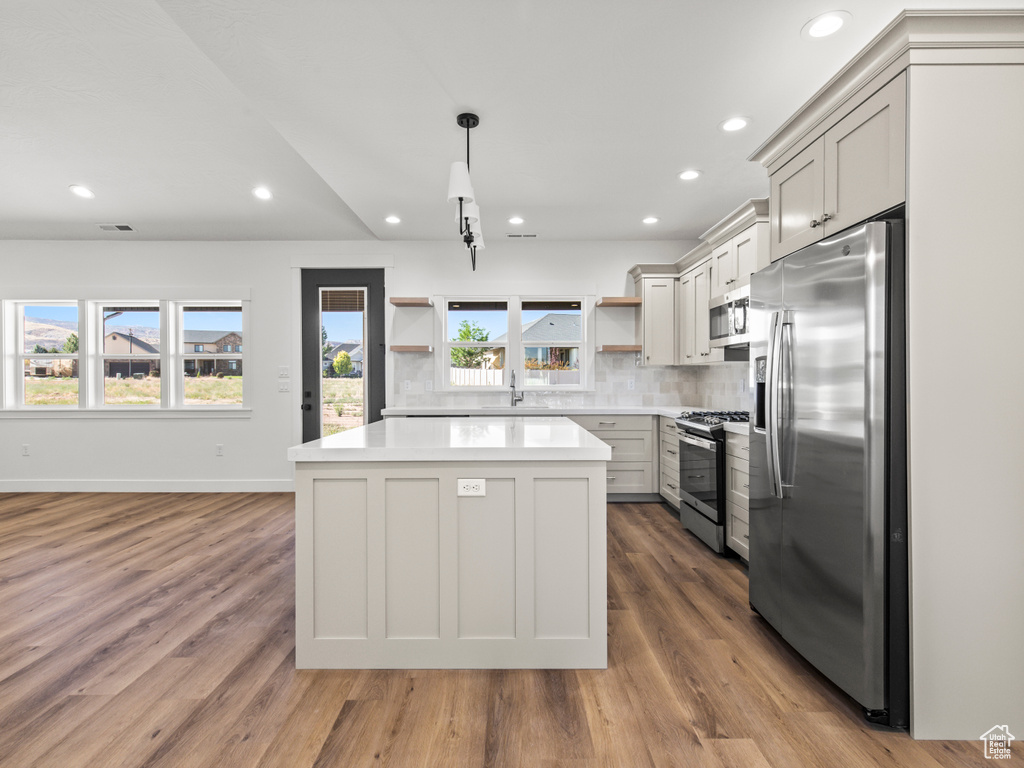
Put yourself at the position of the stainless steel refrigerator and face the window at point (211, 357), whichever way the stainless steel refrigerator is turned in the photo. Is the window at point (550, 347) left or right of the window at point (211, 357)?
right

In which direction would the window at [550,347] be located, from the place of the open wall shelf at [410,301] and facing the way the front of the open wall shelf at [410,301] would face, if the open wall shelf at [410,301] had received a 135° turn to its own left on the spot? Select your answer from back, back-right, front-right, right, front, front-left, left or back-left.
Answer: front-right

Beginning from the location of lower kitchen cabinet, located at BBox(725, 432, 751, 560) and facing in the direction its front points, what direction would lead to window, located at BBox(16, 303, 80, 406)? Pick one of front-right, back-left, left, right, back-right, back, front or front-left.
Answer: front-right

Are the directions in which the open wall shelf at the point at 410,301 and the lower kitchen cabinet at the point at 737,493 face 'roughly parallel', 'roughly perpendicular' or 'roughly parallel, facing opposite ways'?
roughly perpendicular

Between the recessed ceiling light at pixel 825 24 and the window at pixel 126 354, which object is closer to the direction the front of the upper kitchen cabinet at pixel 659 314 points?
the recessed ceiling light

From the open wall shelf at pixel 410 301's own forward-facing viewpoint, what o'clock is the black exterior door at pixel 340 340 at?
The black exterior door is roughly at 4 o'clock from the open wall shelf.

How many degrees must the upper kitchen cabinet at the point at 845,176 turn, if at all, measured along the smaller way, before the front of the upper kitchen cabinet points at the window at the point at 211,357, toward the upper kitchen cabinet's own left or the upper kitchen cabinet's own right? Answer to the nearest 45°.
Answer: approximately 45° to the upper kitchen cabinet's own right

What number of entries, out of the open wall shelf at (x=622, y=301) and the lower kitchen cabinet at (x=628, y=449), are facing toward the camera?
2

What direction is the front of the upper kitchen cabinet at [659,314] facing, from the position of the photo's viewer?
facing the viewer

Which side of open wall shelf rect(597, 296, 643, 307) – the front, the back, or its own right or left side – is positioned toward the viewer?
front

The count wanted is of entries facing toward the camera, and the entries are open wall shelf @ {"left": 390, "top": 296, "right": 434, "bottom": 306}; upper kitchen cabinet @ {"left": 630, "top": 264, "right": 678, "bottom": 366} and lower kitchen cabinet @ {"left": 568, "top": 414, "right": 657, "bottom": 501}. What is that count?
3

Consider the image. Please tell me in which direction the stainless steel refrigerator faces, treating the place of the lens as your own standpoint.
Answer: facing the viewer and to the left of the viewer

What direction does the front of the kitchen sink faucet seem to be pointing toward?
toward the camera

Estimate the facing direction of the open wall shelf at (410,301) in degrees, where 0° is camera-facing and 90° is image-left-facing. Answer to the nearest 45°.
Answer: approximately 0°

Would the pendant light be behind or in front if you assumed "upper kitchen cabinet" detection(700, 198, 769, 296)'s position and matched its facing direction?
in front

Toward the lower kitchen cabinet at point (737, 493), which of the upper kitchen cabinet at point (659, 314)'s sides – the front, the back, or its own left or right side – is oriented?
front

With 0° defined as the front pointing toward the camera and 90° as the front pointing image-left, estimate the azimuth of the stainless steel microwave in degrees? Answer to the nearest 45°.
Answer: approximately 45°
